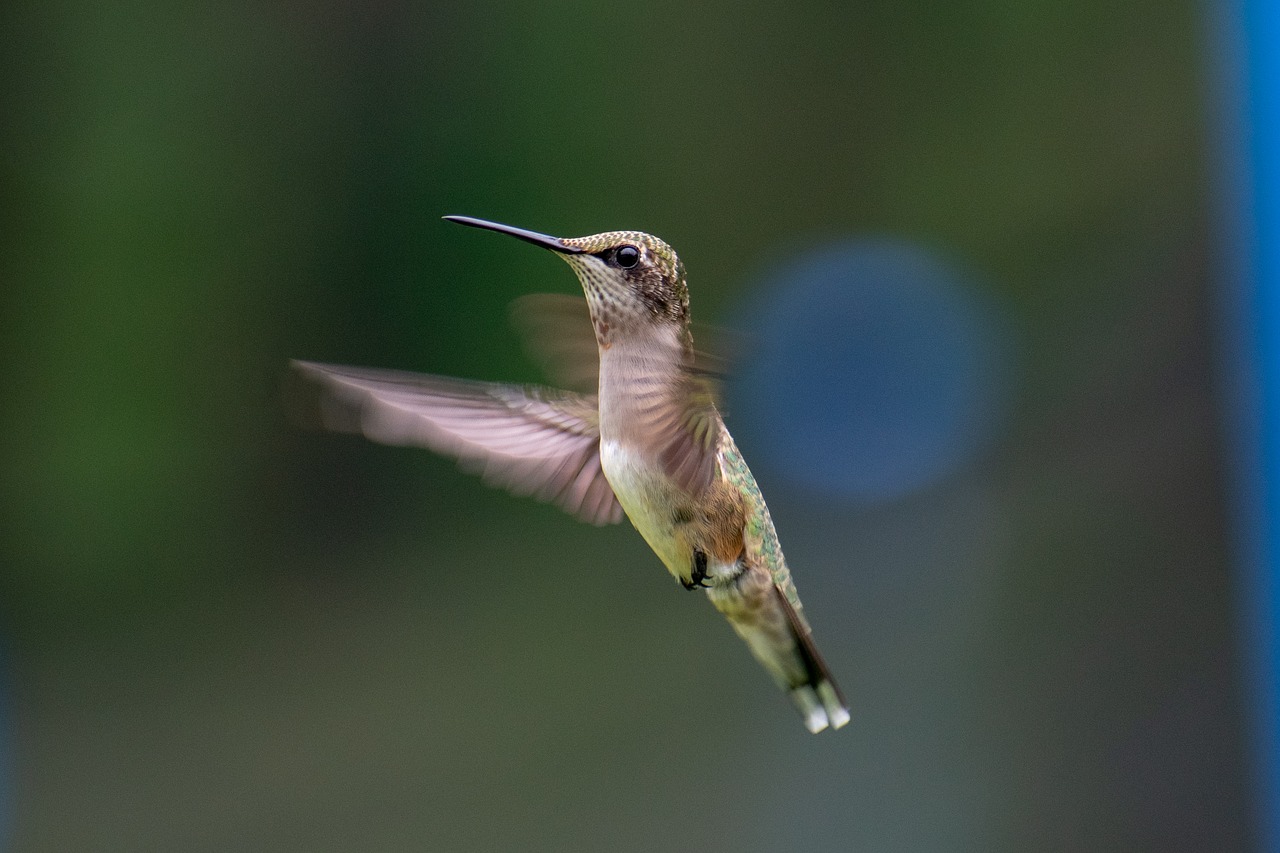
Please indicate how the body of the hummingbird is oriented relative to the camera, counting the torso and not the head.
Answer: to the viewer's left
